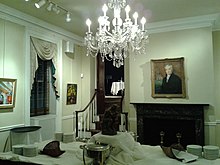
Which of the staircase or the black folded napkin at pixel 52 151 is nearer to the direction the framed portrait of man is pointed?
the black folded napkin

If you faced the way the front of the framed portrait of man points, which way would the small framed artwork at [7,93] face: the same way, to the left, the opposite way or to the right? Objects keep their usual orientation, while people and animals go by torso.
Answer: to the left

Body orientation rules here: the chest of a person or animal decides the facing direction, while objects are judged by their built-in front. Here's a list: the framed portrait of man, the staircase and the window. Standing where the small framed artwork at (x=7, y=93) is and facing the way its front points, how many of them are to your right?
0

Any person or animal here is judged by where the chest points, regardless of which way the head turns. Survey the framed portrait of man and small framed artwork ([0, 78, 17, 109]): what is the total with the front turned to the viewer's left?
0

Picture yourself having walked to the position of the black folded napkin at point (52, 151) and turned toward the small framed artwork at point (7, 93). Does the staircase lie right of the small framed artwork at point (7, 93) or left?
right

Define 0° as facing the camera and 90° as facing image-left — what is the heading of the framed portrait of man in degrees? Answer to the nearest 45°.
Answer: approximately 0°

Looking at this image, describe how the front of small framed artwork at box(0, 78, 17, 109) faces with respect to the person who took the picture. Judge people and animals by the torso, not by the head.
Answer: facing the viewer and to the right of the viewer

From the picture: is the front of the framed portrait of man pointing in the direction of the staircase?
no

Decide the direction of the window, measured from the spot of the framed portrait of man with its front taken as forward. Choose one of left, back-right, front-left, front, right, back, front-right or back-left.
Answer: right

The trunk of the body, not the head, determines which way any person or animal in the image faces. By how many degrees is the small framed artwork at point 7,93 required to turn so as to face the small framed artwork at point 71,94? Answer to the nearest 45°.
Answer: approximately 90° to its left

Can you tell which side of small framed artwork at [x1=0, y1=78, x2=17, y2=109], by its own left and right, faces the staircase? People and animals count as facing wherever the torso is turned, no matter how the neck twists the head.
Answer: left

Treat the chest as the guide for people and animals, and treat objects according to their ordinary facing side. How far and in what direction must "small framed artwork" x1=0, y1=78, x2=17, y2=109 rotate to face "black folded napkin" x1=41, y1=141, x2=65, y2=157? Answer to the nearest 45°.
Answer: approximately 45° to its right

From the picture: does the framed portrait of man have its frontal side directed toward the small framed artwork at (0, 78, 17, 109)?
no

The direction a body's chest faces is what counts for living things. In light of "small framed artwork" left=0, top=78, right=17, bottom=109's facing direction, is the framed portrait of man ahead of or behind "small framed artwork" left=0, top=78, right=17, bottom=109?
ahead

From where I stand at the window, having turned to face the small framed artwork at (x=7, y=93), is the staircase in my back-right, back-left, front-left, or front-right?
back-left

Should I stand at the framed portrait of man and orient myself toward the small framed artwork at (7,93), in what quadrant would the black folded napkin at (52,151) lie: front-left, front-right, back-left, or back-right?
front-left

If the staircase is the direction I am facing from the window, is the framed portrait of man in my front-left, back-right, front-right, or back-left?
front-right
